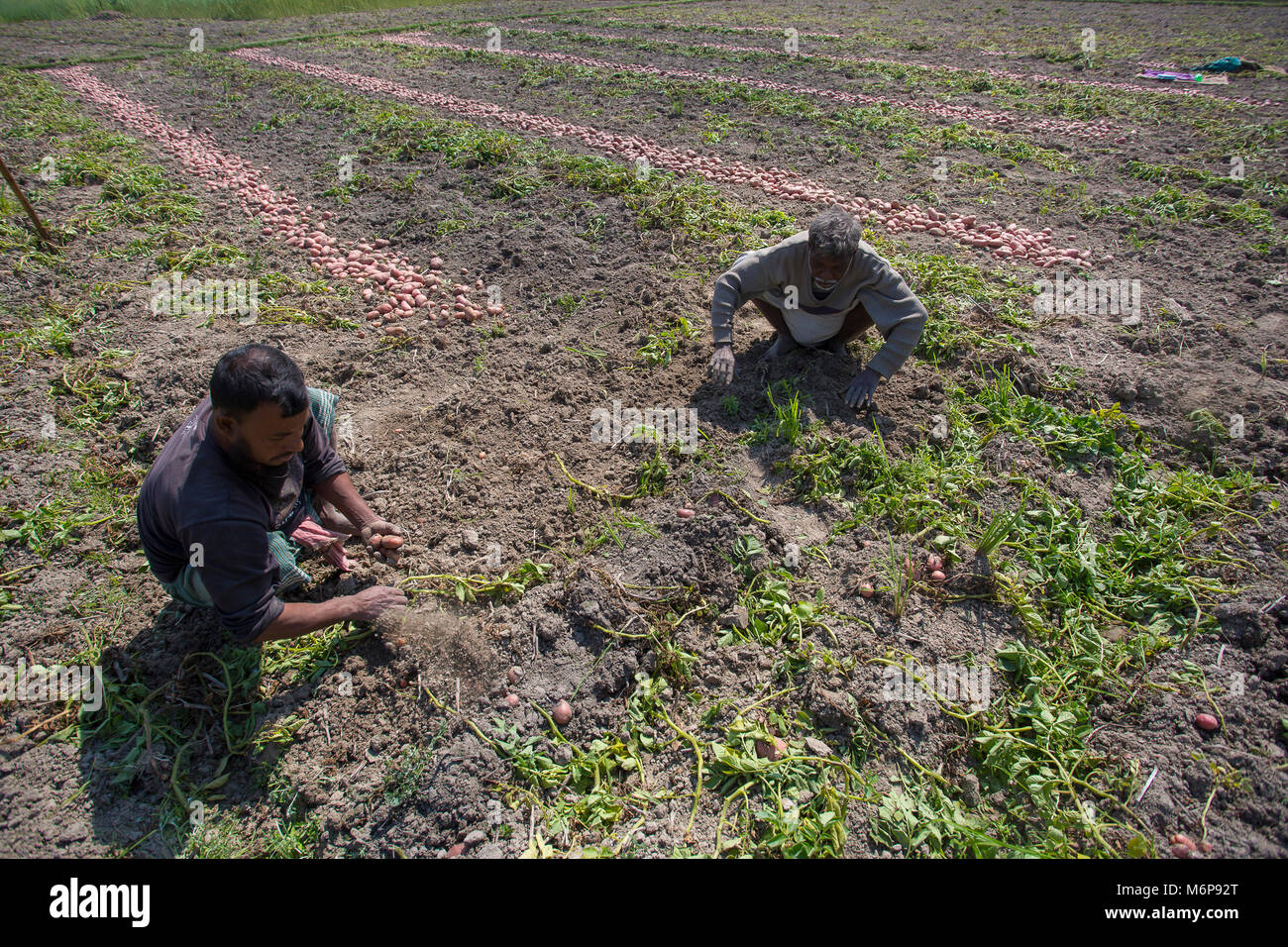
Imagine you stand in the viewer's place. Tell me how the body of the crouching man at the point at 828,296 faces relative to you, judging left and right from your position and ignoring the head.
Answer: facing the viewer

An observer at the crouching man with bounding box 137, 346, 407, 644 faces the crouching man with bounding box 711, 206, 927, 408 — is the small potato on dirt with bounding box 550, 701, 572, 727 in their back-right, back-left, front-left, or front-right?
front-right

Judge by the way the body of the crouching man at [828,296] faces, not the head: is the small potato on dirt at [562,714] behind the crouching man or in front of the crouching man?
in front

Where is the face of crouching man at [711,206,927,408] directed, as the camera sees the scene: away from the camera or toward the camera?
toward the camera
